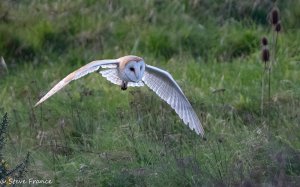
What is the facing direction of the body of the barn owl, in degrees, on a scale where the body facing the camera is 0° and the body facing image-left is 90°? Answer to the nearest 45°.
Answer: approximately 315°
